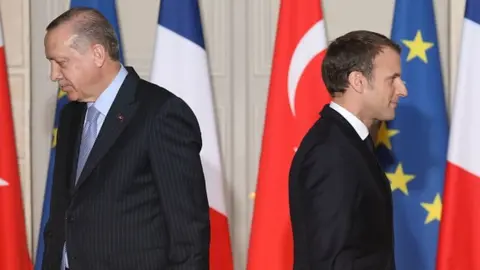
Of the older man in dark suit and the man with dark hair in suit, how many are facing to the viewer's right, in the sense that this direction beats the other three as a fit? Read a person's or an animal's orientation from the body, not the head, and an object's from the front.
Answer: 1

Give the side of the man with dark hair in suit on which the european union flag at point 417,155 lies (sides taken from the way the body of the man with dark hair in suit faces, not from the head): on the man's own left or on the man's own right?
on the man's own left

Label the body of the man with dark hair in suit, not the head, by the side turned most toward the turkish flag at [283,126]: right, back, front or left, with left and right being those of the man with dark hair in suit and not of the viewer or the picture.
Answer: left

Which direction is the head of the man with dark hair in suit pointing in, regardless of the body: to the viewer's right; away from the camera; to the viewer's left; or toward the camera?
to the viewer's right

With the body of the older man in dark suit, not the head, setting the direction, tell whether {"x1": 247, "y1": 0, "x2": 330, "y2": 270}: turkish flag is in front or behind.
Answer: behind

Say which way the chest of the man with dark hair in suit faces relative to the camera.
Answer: to the viewer's right

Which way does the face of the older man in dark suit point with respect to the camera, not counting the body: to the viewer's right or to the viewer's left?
to the viewer's left

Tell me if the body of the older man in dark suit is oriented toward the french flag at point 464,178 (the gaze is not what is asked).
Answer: no

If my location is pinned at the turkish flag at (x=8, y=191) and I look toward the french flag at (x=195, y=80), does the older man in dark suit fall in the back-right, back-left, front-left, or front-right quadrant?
front-right

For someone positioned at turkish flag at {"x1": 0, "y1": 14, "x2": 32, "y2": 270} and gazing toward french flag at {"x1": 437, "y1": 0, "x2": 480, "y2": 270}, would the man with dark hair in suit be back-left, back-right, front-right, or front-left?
front-right

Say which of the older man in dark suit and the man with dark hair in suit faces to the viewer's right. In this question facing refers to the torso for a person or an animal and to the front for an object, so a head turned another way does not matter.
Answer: the man with dark hair in suit

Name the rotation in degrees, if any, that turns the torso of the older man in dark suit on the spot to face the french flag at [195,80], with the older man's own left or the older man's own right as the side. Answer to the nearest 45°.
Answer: approximately 135° to the older man's own right

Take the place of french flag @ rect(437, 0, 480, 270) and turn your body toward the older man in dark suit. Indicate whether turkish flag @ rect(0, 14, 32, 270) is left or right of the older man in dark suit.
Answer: right

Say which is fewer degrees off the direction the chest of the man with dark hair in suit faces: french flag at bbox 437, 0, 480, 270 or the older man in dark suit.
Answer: the french flag
